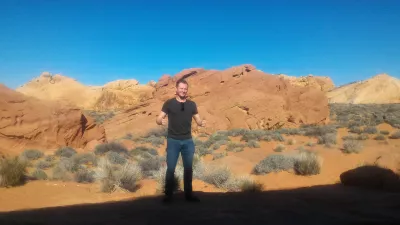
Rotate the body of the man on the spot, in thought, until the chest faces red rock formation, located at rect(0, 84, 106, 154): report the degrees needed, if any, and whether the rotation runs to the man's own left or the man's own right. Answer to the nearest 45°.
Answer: approximately 135° to the man's own right

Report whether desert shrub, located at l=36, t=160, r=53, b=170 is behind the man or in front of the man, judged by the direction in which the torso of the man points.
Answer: behind

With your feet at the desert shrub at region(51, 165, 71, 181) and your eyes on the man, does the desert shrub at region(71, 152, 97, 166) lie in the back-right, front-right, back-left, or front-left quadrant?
back-left

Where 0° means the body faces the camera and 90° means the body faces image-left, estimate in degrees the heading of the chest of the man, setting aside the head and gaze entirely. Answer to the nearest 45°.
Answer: approximately 0°

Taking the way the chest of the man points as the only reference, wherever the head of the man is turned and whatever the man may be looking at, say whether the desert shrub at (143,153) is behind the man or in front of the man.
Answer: behind

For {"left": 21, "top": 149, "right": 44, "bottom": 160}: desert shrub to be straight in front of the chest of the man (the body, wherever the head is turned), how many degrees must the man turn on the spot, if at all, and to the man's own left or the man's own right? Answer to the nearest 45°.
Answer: approximately 135° to the man's own right

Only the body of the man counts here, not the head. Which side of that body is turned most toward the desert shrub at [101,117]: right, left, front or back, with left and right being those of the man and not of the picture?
back

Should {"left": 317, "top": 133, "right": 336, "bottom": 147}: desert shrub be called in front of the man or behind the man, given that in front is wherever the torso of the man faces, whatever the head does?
behind

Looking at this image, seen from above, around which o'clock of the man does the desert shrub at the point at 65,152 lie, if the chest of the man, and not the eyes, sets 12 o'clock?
The desert shrub is roughly at 5 o'clock from the man.

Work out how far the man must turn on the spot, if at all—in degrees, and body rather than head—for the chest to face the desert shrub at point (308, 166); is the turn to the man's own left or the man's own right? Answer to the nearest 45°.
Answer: approximately 135° to the man's own left
